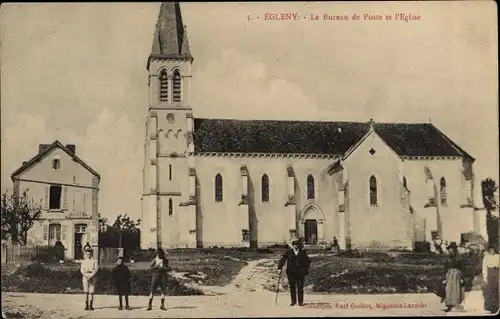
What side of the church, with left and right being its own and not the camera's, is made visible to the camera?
left

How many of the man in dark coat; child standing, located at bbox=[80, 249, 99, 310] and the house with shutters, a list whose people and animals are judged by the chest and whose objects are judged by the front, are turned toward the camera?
3

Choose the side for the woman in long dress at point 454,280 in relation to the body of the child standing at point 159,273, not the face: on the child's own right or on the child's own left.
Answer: on the child's own left

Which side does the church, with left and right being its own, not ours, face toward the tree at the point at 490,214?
left

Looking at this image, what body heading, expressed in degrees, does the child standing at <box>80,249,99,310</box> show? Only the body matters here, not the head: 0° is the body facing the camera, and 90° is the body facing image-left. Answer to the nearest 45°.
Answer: approximately 0°

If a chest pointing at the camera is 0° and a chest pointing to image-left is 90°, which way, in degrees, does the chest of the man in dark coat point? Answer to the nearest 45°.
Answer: approximately 0°

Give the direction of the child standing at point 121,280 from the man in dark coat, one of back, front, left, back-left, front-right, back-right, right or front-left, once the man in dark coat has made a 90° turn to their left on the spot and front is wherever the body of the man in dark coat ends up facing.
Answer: back

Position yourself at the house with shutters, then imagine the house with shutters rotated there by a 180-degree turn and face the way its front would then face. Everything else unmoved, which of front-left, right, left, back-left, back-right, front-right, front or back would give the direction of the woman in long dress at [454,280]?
right
